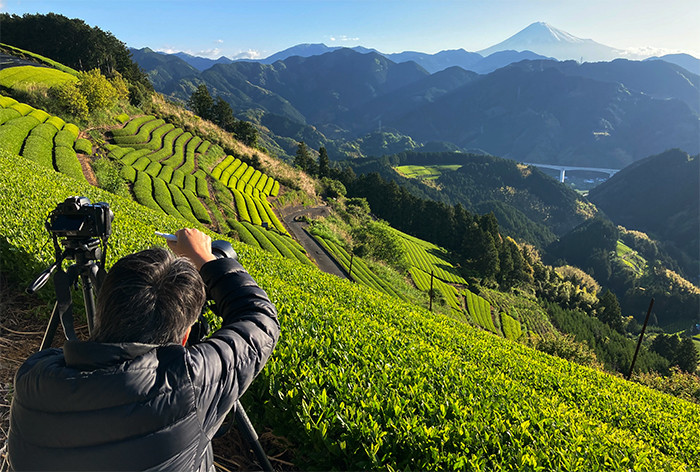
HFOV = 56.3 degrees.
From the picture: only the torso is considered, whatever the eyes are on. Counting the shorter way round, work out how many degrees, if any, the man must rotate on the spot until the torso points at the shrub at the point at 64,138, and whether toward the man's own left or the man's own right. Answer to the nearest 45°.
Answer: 0° — they already face it

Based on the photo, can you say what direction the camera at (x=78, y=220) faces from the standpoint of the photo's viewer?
facing away from the viewer and to the right of the viewer

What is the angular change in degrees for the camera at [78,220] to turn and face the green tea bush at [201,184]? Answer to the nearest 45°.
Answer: approximately 45° to its left

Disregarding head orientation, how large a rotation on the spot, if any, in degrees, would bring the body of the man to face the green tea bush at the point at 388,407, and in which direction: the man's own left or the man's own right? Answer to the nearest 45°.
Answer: approximately 45° to the man's own right

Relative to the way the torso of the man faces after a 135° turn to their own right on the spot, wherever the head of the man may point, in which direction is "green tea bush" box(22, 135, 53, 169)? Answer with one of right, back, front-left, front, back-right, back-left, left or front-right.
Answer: back-left

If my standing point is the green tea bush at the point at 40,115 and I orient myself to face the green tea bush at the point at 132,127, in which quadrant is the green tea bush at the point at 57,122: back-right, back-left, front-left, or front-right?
front-right

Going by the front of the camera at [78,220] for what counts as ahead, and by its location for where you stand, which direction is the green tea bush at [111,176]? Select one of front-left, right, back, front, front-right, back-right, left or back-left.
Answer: front-left

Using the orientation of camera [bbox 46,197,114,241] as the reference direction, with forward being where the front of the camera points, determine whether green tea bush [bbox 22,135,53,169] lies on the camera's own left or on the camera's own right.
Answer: on the camera's own left

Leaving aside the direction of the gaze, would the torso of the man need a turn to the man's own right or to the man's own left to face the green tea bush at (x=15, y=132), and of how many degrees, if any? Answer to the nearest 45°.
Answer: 0° — they already face it

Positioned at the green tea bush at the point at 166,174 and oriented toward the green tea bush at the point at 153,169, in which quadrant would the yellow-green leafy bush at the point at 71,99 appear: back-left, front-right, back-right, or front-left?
front-right

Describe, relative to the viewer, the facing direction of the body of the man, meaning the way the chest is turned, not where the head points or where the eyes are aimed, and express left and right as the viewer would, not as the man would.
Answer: facing away from the viewer

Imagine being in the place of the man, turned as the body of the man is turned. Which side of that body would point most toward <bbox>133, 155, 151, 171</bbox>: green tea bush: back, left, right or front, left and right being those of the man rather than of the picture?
front

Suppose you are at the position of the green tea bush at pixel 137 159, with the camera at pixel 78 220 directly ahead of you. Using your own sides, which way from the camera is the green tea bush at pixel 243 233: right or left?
left

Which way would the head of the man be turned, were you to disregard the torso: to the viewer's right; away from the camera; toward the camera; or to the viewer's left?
away from the camera

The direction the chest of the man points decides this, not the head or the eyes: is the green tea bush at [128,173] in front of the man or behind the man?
in front

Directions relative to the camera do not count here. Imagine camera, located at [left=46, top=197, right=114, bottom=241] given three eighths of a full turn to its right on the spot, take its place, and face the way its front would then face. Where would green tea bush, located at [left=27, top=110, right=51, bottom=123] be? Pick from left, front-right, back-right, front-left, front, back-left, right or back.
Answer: back

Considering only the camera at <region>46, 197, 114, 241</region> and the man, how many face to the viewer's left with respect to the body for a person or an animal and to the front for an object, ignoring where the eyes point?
0

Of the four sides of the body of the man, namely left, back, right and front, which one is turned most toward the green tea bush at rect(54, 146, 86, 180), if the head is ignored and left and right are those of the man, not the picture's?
front

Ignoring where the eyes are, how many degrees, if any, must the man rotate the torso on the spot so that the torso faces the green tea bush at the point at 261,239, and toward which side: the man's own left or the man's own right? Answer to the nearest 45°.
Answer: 0° — they already face it

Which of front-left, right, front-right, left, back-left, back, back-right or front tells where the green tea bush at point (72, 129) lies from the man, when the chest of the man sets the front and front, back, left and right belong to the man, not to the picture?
front

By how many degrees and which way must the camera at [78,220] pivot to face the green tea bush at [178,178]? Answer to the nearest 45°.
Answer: approximately 45° to its left

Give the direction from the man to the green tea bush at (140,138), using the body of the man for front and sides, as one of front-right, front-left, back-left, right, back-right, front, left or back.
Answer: front
